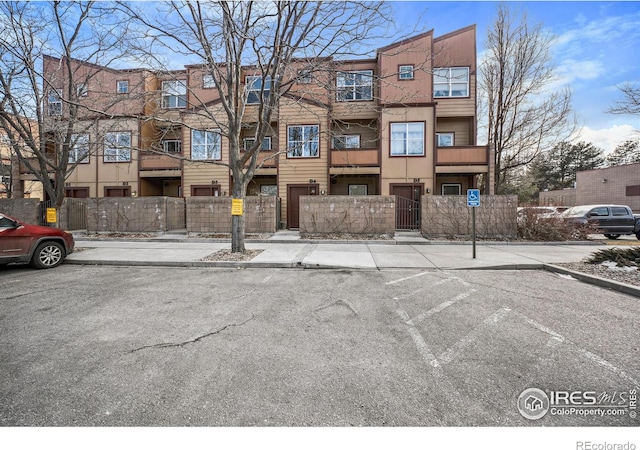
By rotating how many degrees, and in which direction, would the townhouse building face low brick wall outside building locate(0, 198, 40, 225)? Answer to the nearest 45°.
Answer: approximately 90° to its right

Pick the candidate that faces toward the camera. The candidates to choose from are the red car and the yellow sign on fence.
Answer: the yellow sign on fence

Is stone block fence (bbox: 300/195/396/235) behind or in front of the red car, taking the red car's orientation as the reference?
in front

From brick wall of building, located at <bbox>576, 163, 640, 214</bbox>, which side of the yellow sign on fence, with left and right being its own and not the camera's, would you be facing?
left

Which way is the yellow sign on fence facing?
toward the camera

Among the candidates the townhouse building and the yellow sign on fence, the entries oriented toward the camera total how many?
2

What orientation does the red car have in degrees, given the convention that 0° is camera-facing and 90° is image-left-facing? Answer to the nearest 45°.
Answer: approximately 270°

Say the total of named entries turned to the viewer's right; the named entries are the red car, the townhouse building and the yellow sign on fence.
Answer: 1

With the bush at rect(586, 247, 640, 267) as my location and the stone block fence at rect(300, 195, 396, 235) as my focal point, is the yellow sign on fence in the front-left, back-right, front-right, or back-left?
front-left
